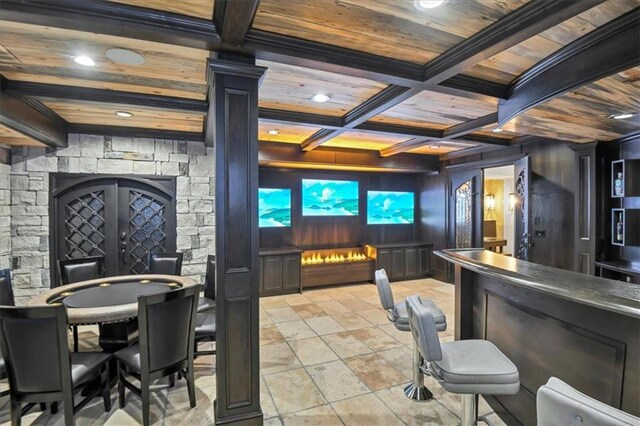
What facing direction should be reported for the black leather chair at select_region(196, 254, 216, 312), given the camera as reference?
facing to the left of the viewer

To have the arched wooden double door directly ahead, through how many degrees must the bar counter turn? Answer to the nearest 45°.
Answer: approximately 45° to its right

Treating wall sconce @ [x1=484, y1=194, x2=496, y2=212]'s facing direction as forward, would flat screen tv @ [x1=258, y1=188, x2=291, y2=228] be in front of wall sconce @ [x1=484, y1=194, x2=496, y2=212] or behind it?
in front

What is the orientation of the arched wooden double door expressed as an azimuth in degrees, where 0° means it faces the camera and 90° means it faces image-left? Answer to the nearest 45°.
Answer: approximately 0°

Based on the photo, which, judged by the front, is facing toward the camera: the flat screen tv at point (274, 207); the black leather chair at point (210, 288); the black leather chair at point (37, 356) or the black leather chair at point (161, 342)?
the flat screen tv

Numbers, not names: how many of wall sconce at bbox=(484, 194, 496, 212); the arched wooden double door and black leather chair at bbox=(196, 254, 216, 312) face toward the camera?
2

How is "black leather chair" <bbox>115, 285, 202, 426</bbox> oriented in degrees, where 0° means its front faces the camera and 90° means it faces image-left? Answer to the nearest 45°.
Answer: approximately 135°

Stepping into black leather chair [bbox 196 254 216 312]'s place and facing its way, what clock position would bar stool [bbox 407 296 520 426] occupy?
The bar stool is roughly at 8 o'clock from the black leather chair.

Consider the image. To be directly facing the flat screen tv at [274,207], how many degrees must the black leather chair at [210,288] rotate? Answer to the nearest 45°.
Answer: approximately 135° to its right

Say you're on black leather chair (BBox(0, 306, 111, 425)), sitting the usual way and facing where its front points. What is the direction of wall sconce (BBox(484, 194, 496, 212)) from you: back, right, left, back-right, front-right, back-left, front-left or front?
front-right

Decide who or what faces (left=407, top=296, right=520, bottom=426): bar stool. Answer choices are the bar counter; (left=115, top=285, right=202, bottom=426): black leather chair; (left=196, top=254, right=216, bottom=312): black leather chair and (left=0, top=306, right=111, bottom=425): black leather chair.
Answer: the bar counter

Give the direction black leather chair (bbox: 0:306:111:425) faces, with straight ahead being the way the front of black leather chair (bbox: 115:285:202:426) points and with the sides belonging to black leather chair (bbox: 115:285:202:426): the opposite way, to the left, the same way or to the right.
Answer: to the right

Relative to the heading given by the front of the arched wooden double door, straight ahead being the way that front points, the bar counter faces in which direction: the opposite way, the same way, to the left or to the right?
to the right

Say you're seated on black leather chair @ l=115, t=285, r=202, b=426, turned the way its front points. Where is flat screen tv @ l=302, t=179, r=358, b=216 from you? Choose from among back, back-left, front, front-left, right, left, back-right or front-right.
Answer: right
